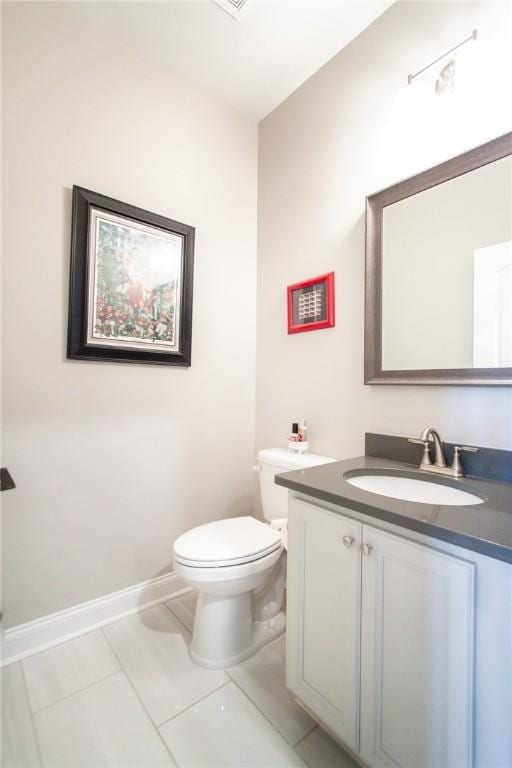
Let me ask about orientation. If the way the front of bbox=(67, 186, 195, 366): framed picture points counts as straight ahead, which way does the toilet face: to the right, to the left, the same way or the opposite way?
to the right

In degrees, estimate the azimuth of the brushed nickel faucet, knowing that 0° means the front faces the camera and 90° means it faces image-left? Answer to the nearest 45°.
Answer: approximately 45°

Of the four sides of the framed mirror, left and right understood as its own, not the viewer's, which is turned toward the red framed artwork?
right

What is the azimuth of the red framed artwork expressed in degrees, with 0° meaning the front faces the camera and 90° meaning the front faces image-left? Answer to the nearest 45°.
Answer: approximately 45°

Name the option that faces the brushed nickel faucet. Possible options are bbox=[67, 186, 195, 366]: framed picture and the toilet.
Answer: the framed picture

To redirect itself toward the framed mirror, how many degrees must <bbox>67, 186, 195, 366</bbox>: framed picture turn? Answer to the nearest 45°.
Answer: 0° — it already faces it

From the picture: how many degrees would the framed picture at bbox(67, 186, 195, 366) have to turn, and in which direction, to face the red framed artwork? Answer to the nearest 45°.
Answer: approximately 45° to its left
